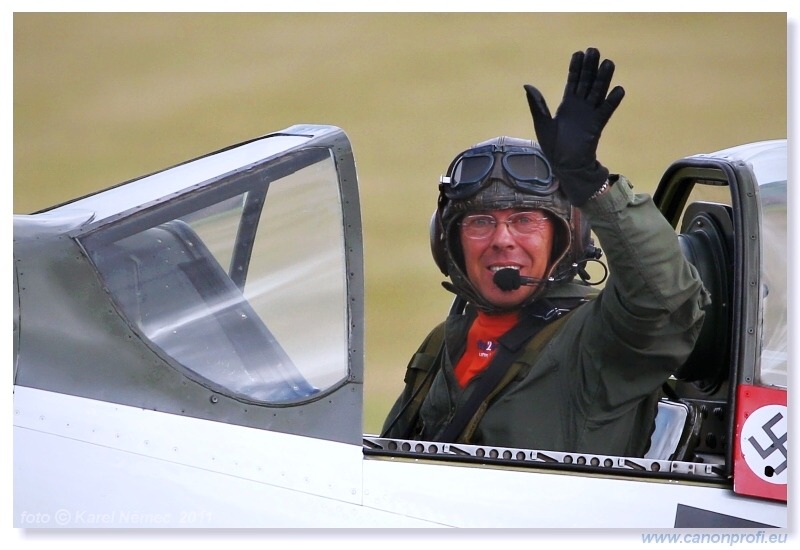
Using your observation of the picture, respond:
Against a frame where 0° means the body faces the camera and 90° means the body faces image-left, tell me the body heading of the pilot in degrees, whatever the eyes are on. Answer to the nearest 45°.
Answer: approximately 45°
